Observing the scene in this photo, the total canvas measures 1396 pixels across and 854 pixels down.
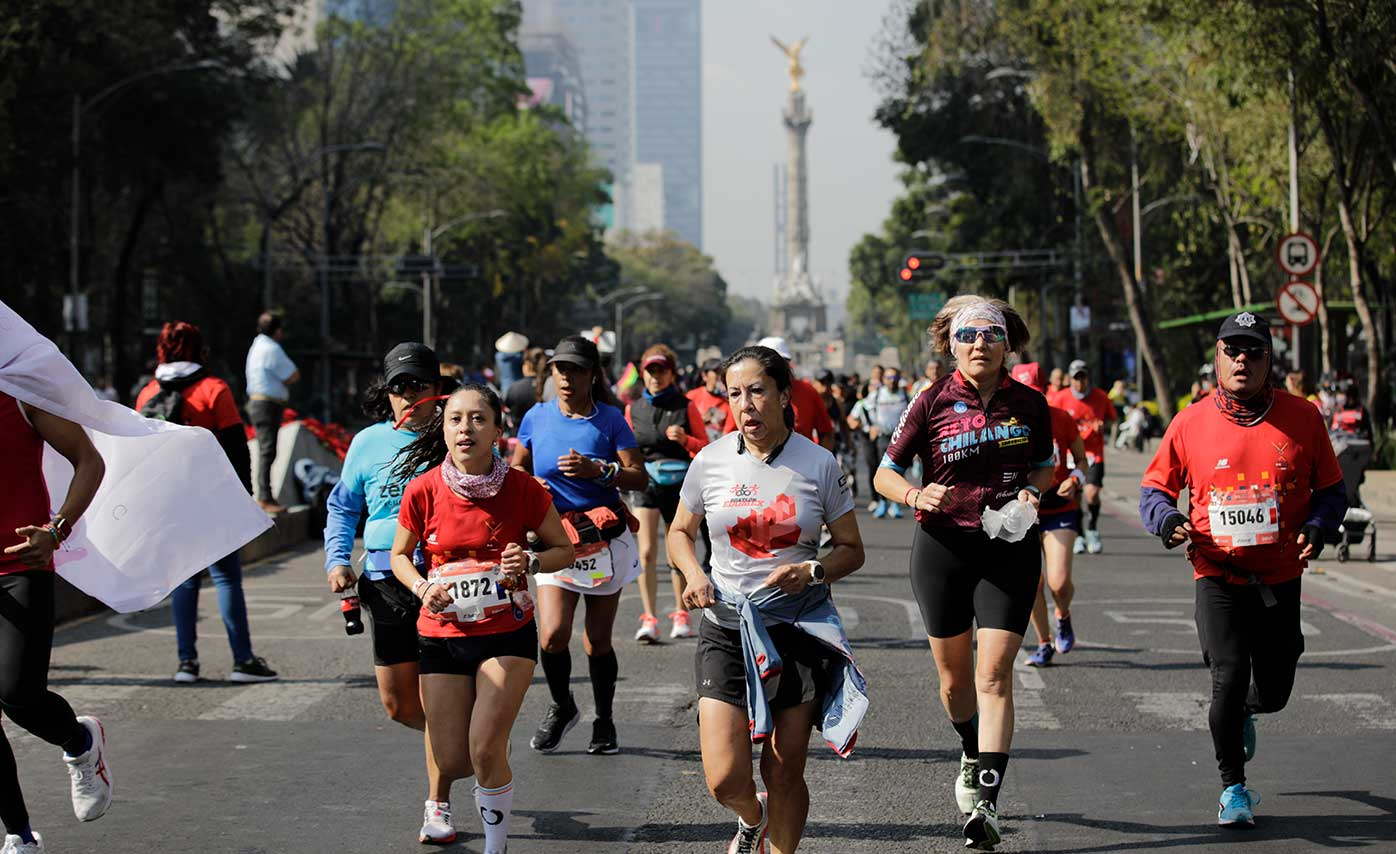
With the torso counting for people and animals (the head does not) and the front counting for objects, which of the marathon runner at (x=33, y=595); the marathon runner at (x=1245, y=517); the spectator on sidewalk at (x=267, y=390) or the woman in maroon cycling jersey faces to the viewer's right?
the spectator on sidewalk

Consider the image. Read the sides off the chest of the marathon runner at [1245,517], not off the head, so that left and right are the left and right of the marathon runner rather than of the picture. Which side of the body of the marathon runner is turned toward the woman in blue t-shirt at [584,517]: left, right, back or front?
right

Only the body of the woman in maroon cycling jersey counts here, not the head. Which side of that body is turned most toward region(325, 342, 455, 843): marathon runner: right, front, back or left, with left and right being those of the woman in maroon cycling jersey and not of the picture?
right

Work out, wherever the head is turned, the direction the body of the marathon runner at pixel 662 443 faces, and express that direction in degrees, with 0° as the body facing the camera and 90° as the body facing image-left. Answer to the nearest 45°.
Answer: approximately 0°

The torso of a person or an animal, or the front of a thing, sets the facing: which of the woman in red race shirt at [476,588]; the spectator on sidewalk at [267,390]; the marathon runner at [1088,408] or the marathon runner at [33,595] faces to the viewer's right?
the spectator on sidewalk

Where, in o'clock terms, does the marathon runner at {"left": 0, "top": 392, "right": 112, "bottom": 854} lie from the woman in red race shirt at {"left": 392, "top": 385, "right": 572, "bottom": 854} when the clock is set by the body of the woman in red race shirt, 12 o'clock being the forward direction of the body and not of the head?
The marathon runner is roughly at 3 o'clock from the woman in red race shirt.

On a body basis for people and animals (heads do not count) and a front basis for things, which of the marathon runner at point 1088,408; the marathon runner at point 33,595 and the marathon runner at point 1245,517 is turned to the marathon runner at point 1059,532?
the marathon runner at point 1088,408

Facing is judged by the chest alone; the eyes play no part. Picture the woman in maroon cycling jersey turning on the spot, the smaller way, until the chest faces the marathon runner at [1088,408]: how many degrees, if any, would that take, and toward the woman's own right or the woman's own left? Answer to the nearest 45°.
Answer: approximately 180°

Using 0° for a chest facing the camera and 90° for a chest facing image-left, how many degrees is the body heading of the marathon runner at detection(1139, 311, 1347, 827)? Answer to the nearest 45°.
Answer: approximately 0°
